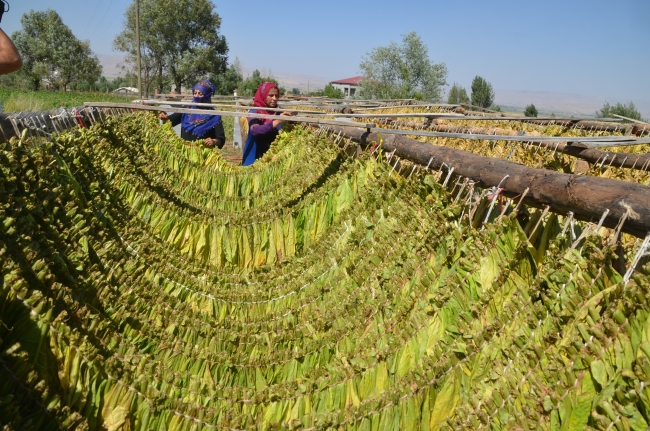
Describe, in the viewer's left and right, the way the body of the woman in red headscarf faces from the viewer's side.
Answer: facing the viewer and to the right of the viewer

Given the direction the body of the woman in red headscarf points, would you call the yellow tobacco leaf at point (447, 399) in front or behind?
in front

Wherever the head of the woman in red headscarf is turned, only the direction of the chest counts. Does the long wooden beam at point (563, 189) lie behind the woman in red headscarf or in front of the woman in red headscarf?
in front
